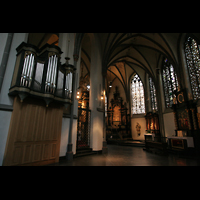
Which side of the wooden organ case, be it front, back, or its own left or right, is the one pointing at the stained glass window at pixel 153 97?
left

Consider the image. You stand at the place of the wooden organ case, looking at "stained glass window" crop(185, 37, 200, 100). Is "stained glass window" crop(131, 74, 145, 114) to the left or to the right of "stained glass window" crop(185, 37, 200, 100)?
left

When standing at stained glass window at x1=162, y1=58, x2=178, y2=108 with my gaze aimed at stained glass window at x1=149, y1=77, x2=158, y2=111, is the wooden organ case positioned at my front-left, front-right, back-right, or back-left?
back-left

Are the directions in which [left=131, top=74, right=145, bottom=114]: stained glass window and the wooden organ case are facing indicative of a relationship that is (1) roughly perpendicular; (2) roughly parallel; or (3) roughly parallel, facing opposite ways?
roughly perpendicular

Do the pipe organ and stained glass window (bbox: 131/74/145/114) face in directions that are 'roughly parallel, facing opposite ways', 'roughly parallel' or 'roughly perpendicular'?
roughly perpendicular

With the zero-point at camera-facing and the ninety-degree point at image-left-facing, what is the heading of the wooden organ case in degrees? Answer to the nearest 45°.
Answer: approximately 315°

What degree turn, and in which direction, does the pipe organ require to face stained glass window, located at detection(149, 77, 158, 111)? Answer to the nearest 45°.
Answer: approximately 45° to its left

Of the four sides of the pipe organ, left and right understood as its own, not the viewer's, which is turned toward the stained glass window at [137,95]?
left

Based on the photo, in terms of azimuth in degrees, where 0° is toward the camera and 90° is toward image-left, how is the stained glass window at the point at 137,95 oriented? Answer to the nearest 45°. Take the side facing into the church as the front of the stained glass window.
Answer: approximately 0°

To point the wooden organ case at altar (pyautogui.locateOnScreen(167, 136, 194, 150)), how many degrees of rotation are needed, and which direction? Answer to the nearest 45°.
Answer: approximately 45° to its left

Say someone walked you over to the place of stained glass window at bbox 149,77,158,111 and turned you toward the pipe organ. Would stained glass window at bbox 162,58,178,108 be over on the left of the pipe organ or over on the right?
left
